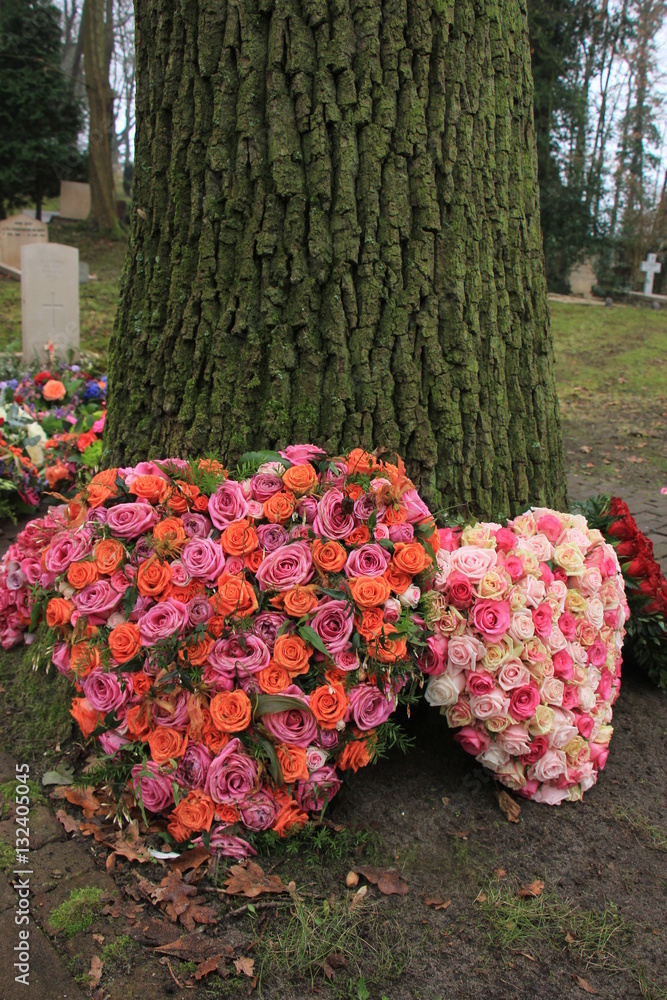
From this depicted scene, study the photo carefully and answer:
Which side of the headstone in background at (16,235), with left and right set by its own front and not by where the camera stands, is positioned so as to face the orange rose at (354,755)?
front

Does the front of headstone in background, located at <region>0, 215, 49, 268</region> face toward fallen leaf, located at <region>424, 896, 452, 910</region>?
yes

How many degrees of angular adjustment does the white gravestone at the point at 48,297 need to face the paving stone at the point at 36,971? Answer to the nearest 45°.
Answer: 0° — it already faces it

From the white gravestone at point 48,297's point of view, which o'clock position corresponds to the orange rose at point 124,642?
The orange rose is roughly at 12 o'clock from the white gravestone.

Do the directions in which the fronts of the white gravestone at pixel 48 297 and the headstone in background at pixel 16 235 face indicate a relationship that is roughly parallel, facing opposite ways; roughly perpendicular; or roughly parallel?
roughly parallel

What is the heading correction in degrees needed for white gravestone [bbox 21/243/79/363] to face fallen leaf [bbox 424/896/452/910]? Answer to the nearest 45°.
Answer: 0° — it already faces it

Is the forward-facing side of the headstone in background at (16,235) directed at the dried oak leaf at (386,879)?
yes

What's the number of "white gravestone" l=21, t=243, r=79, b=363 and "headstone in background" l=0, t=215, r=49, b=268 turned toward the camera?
2

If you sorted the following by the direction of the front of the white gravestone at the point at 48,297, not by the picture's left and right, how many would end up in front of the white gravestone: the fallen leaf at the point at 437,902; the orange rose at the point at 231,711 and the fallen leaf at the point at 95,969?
3

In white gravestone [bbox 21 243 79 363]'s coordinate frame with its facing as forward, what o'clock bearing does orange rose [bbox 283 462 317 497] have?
The orange rose is roughly at 12 o'clock from the white gravestone.

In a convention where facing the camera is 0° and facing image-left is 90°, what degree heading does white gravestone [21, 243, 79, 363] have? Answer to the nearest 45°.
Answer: approximately 0°

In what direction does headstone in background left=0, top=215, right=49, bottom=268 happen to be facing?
toward the camera

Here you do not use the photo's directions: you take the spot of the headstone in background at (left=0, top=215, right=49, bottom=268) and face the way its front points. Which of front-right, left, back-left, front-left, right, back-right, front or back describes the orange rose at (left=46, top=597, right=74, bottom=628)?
front

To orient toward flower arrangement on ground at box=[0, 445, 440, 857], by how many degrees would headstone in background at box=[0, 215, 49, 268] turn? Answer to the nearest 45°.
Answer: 0° — it already faces it

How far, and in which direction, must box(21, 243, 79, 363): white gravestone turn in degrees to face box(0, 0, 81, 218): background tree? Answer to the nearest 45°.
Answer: approximately 180°

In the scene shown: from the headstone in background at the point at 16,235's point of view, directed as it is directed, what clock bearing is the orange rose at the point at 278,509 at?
The orange rose is roughly at 12 o'clock from the headstone in background.

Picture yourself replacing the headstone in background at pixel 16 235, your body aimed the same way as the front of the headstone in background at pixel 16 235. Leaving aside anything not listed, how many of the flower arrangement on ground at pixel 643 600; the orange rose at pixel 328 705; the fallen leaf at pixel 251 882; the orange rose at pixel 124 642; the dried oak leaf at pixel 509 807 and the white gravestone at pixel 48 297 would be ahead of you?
6

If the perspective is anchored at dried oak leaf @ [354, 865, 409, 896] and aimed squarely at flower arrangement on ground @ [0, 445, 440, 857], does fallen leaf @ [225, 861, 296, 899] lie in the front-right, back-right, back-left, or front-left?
front-left

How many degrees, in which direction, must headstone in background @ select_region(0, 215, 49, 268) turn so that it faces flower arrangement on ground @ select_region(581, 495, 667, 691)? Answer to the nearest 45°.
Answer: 0° — it already faces it
